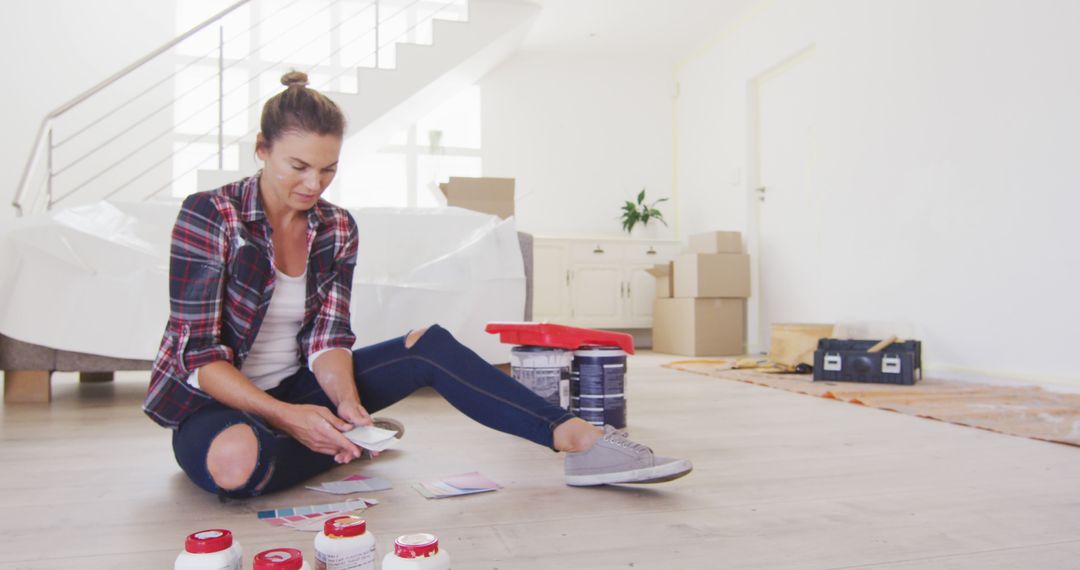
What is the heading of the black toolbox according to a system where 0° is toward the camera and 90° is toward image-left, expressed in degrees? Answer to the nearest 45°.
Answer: approximately 0°

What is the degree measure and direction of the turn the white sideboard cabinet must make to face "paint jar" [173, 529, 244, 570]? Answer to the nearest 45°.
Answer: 0° — it already faces it

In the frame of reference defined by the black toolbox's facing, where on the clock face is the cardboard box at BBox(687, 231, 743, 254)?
The cardboard box is roughly at 5 o'clock from the black toolbox.

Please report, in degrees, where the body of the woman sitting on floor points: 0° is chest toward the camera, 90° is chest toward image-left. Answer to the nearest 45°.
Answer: approximately 315°

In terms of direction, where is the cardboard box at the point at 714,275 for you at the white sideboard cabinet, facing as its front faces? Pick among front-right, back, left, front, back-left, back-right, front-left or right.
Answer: front-left

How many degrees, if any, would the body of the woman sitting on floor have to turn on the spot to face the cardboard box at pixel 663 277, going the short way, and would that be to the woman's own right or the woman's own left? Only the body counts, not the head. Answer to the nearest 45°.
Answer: approximately 90° to the woman's own left

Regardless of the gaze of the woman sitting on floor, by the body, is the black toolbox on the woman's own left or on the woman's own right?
on the woman's own left

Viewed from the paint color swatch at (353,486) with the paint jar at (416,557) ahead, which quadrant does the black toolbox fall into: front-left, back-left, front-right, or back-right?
back-left

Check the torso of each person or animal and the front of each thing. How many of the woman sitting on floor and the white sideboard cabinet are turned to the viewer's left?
0

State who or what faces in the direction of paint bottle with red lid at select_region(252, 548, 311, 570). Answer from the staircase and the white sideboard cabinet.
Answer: the white sideboard cabinet

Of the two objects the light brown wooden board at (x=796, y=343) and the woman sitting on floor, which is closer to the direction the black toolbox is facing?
the woman sitting on floor

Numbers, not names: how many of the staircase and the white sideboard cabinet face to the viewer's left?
1

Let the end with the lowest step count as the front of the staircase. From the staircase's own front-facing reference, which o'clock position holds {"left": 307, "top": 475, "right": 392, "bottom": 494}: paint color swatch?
The paint color swatch is roughly at 9 o'clock from the staircase.

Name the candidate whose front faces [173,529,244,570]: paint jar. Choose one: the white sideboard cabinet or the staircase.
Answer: the white sideboard cabinet

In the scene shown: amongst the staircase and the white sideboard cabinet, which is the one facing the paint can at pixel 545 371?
the white sideboard cabinet
